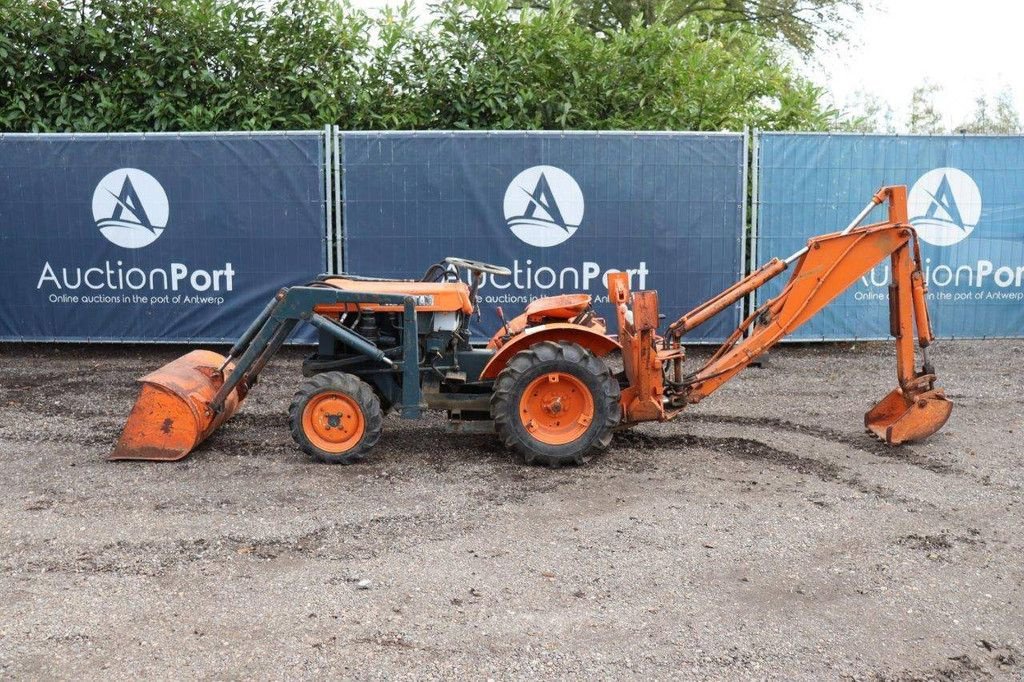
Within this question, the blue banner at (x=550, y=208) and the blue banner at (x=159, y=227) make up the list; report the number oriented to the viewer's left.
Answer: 0

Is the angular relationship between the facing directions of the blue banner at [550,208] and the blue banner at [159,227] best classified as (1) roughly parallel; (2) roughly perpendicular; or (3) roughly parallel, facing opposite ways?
roughly parallel

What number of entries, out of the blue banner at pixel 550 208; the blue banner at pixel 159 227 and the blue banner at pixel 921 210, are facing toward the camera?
3

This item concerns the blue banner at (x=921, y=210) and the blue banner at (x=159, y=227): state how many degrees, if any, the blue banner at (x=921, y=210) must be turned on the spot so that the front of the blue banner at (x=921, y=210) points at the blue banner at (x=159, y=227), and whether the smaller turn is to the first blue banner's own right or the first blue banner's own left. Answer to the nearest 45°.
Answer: approximately 90° to the first blue banner's own right

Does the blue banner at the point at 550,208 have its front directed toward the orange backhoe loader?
yes

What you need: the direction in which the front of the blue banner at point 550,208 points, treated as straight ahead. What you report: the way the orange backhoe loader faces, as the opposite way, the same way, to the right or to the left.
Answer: to the right

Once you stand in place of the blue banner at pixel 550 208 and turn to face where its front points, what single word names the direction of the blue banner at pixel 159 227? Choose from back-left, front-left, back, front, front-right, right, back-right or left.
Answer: right

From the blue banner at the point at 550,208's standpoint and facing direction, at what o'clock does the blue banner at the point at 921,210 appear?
the blue banner at the point at 921,210 is roughly at 9 o'clock from the blue banner at the point at 550,208.

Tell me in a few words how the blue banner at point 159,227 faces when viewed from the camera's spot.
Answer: facing the viewer

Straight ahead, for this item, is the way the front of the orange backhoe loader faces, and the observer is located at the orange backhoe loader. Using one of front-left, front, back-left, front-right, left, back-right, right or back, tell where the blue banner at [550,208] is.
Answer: right

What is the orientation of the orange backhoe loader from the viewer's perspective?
to the viewer's left

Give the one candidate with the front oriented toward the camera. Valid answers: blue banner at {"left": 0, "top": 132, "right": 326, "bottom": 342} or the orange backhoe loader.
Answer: the blue banner

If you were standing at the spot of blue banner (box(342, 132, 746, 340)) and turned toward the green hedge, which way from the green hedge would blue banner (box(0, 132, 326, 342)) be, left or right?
left

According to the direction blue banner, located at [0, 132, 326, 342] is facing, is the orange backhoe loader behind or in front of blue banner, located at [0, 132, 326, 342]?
in front

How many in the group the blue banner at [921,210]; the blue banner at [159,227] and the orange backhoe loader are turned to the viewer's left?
1

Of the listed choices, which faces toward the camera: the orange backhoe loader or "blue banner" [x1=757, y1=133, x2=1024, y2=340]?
the blue banner

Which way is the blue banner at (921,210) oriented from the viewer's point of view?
toward the camera
